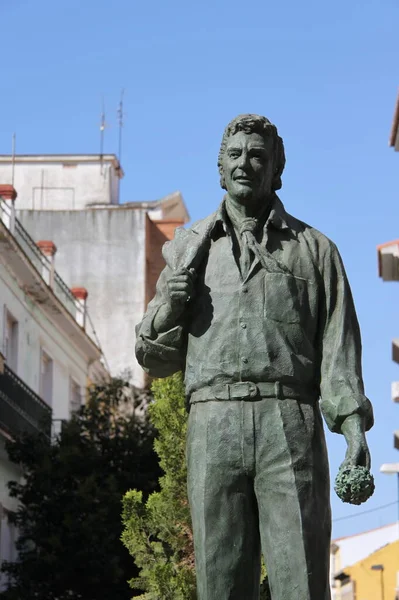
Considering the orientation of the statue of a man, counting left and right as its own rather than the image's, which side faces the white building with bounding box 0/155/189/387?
back

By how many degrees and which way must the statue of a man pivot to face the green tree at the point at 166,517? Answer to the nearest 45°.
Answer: approximately 180°

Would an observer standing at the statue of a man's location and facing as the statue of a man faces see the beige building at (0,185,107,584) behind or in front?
behind

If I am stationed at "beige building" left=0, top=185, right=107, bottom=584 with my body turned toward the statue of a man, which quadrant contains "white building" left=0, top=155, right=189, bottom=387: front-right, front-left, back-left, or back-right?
back-left

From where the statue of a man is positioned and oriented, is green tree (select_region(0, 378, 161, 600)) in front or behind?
behind

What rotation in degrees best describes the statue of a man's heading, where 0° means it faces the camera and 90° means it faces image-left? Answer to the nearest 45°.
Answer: approximately 0°
